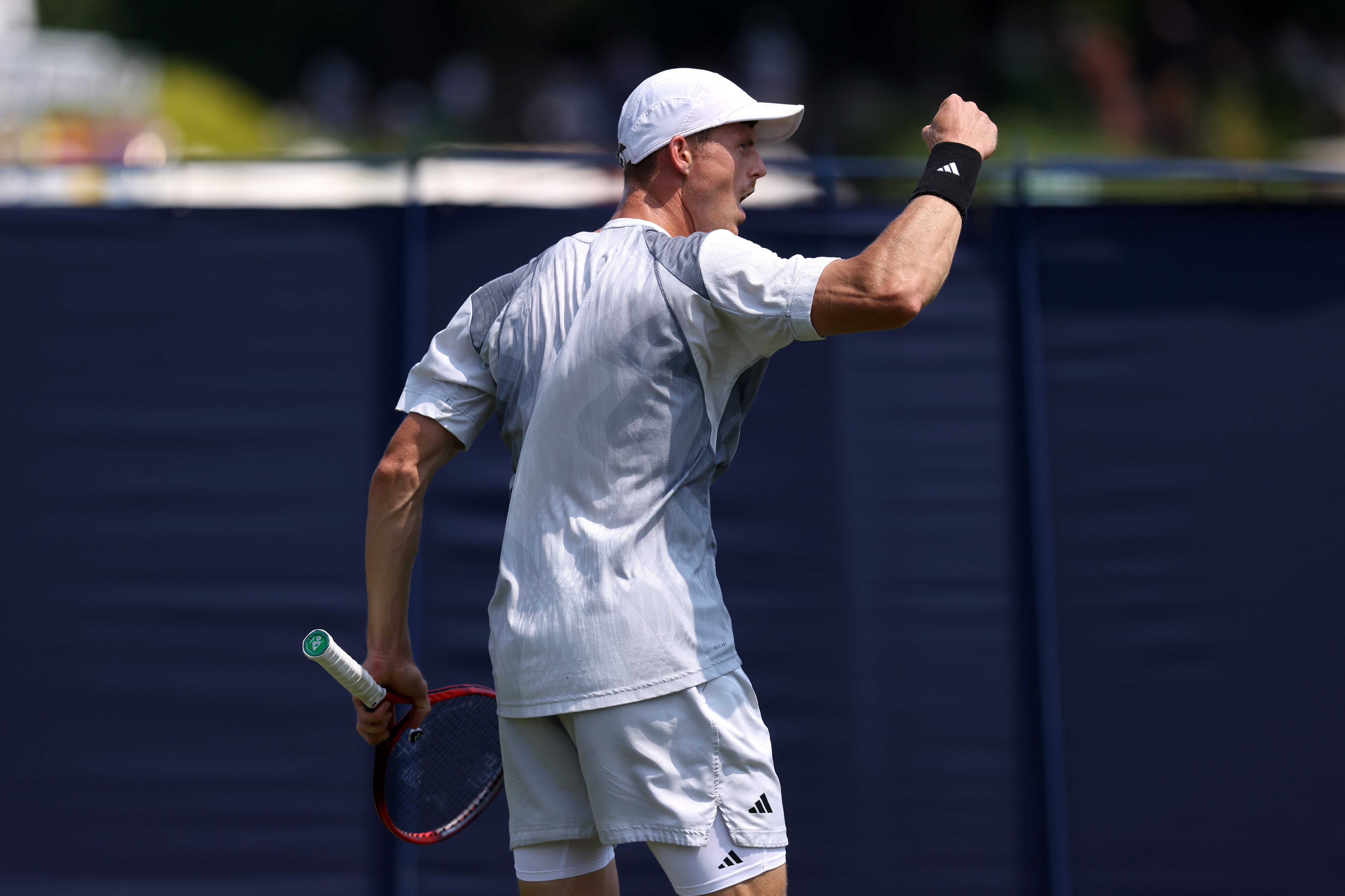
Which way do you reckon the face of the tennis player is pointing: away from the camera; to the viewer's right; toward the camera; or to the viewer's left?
to the viewer's right

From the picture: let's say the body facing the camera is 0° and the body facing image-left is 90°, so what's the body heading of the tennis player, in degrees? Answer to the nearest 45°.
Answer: approximately 225°
